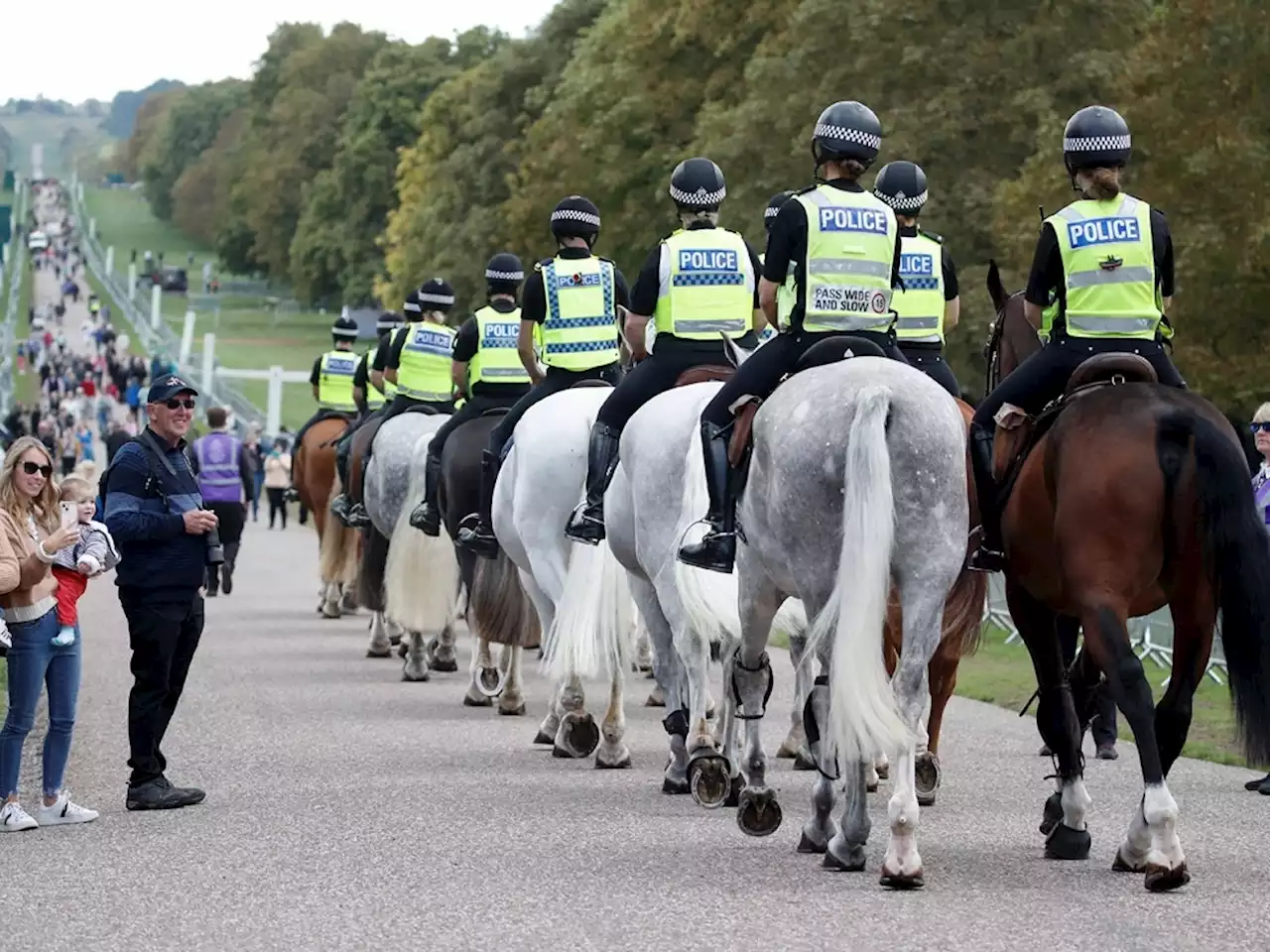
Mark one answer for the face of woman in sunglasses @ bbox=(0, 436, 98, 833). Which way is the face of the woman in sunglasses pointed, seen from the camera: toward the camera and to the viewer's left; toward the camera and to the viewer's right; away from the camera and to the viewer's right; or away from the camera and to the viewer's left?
toward the camera and to the viewer's right

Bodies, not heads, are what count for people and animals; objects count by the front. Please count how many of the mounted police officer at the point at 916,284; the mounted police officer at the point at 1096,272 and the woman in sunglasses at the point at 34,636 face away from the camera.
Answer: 2

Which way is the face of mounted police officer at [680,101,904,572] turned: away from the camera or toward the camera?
away from the camera

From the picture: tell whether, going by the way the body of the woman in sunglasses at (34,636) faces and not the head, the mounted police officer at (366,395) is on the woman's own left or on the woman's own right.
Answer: on the woman's own left

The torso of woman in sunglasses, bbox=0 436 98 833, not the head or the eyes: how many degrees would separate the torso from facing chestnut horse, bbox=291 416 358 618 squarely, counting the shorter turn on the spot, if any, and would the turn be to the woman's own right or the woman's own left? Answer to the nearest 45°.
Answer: approximately 135° to the woman's own left

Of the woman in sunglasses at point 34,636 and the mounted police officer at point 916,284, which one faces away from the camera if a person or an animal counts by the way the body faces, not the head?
the mounted police officer

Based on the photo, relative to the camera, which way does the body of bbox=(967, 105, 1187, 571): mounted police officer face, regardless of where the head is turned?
away from the camera

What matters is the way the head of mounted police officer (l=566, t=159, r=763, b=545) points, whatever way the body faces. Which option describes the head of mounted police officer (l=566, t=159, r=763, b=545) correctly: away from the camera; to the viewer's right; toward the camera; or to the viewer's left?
away from the camera

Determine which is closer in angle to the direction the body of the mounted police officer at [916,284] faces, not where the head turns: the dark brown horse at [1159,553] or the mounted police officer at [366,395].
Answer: the mounted police officer

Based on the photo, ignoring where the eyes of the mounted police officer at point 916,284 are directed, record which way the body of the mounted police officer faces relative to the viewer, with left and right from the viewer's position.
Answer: facing away from the viewer

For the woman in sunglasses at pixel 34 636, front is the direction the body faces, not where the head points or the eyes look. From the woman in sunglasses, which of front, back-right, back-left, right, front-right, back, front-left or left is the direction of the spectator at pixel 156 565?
left

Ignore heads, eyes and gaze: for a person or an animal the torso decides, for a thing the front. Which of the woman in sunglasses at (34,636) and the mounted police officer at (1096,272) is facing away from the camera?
the mounted police officer

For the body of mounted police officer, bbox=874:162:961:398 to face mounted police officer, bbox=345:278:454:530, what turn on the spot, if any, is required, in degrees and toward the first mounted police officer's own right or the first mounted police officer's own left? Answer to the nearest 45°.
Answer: approximately 45° to the first mounted police officer's own left

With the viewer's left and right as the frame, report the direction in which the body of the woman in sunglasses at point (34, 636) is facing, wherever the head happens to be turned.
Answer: facing the viewer and to the right of the viewer

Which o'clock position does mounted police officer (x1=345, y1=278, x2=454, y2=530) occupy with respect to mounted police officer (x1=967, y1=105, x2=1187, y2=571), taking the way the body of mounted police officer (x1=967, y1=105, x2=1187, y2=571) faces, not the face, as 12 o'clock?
mounted police officer (x1=345, y1=278, x2=454, y2=530) is roughly at 11 o'clock from mounted police officer (x1=967, y1=105, x2=1187, y2=571).
